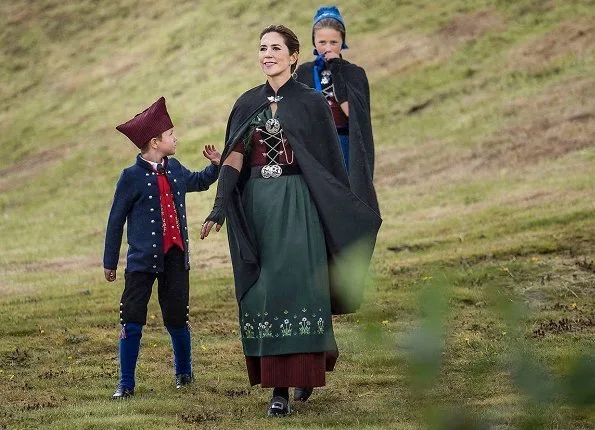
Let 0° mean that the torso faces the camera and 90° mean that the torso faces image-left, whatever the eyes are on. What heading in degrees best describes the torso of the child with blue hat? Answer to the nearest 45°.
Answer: approximately 0°

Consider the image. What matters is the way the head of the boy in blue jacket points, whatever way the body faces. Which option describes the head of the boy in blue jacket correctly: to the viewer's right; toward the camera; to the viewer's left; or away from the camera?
to the viewer's right

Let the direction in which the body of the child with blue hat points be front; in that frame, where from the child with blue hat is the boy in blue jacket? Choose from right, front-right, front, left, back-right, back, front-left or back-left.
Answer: front-right

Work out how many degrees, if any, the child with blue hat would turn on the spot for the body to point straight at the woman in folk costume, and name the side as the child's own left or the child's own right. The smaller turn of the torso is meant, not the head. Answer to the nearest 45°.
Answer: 0° — they already face them
